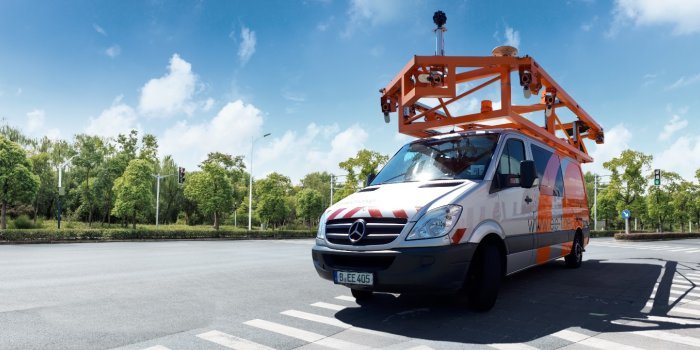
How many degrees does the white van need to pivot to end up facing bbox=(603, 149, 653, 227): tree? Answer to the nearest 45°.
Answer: approximately 135° to its right

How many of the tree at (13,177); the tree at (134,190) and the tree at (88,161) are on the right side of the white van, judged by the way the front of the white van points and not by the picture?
3

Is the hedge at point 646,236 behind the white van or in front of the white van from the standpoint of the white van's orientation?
behind

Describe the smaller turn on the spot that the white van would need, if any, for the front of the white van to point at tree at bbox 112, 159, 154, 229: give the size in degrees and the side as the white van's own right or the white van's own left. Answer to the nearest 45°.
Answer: approximately 90° to the white van's own right

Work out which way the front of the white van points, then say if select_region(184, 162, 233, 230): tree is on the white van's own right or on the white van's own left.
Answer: on the white van's own right

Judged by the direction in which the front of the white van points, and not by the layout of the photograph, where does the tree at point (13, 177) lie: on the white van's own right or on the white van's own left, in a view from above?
on the white van's own right

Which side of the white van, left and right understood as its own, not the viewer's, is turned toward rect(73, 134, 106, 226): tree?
right

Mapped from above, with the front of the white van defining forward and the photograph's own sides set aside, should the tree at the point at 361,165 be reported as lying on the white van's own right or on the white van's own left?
on the white van's own right

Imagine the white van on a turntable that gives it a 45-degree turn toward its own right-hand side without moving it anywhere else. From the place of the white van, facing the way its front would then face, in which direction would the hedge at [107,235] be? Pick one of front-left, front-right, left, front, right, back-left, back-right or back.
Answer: front-right
